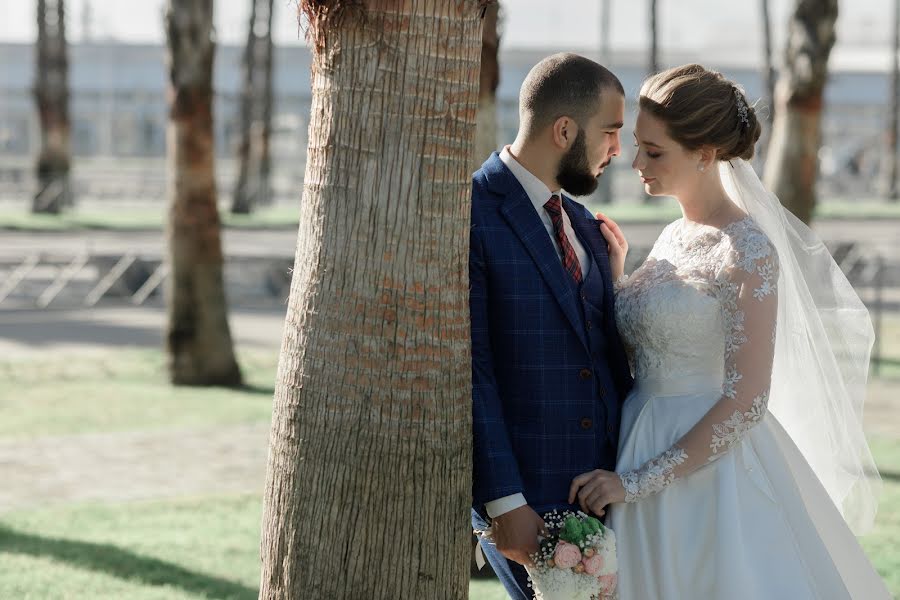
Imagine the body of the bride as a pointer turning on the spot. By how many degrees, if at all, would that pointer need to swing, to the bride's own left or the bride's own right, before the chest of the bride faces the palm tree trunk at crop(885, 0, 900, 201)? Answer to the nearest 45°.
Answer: approximately 135° to the bride's own right

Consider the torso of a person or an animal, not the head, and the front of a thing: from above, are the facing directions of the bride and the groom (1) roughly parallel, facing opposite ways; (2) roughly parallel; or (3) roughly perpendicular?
roughly perpendicular

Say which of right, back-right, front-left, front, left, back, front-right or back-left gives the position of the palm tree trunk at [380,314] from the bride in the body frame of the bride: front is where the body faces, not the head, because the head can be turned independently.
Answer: front

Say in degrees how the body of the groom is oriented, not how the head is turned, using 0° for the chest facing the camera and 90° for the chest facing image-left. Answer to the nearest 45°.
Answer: approximately 315°

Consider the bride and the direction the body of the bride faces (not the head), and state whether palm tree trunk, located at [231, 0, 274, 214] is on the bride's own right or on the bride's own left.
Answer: on the bride's own right

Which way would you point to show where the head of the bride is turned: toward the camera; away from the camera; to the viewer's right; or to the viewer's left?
to the viewer's left

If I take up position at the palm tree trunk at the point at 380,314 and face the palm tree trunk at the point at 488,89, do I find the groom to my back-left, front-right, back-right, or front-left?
front-right

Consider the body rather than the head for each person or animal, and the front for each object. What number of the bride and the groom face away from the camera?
0

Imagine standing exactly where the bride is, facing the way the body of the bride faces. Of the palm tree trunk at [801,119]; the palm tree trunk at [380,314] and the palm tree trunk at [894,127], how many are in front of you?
1

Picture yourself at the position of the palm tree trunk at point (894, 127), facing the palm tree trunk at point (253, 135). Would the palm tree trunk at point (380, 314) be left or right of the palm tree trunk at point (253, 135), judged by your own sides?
left

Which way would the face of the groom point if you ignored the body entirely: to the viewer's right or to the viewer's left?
to the viewer's right

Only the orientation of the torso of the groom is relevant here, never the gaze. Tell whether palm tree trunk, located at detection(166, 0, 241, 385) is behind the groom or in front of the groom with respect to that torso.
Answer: behind
